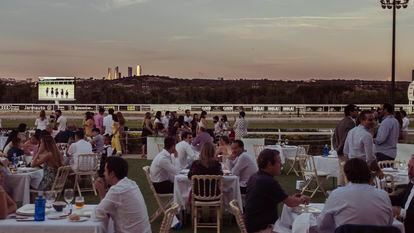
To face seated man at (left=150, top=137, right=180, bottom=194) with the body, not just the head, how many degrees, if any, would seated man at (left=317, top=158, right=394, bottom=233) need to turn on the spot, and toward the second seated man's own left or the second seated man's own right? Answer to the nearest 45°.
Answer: approximately 45° to the second seated man's own left

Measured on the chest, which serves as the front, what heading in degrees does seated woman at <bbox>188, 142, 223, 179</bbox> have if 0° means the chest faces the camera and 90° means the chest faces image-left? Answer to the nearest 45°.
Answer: approximately 180°

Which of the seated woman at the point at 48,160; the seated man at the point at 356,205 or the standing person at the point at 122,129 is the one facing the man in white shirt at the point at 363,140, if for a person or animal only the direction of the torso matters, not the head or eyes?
the seated man

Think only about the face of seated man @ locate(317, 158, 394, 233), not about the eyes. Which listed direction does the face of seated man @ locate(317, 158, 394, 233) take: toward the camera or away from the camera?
away from the camera

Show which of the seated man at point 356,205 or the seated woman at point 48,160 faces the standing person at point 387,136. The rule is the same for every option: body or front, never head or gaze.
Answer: the seated man
